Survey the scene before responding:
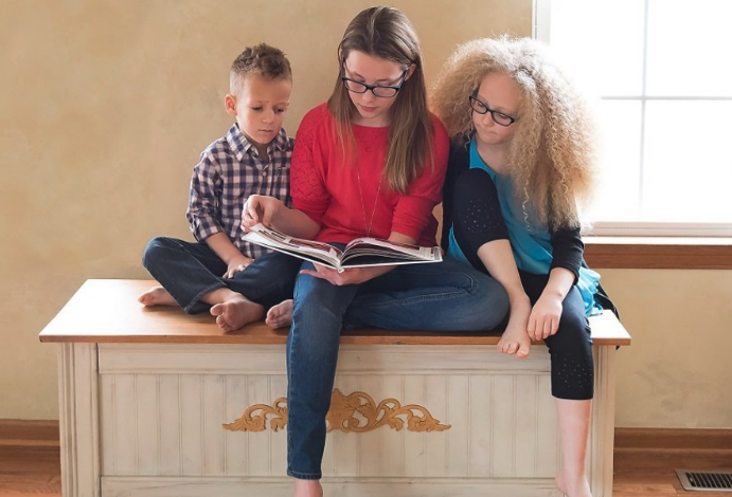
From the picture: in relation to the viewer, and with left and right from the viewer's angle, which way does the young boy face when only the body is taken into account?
facing the viewer and to the right of the viewer

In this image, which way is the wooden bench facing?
toward the camera

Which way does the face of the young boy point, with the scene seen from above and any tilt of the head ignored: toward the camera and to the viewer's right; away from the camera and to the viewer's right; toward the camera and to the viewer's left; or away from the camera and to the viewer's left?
toward the camera and to the viewer's right

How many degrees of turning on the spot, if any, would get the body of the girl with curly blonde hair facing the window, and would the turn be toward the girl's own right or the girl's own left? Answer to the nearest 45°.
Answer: approximately 135° to the girl's own left

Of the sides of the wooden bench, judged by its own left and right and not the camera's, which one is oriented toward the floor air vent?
left

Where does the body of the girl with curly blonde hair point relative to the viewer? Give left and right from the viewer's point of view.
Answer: facing the viewer

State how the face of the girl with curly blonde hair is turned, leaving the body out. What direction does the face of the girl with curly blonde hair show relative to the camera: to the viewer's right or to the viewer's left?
to the viewer's left
